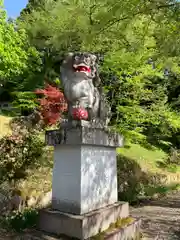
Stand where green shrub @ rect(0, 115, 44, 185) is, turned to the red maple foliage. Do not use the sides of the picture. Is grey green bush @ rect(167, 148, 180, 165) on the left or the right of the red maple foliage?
right

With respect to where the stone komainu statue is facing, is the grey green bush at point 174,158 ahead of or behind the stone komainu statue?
behind

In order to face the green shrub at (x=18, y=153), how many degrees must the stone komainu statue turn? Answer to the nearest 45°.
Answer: approximately 90° to its right

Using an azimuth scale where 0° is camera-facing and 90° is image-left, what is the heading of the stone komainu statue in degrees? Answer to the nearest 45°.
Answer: approximately 45°

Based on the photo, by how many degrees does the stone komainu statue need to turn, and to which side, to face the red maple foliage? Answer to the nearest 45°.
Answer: approximately 135° to its right
